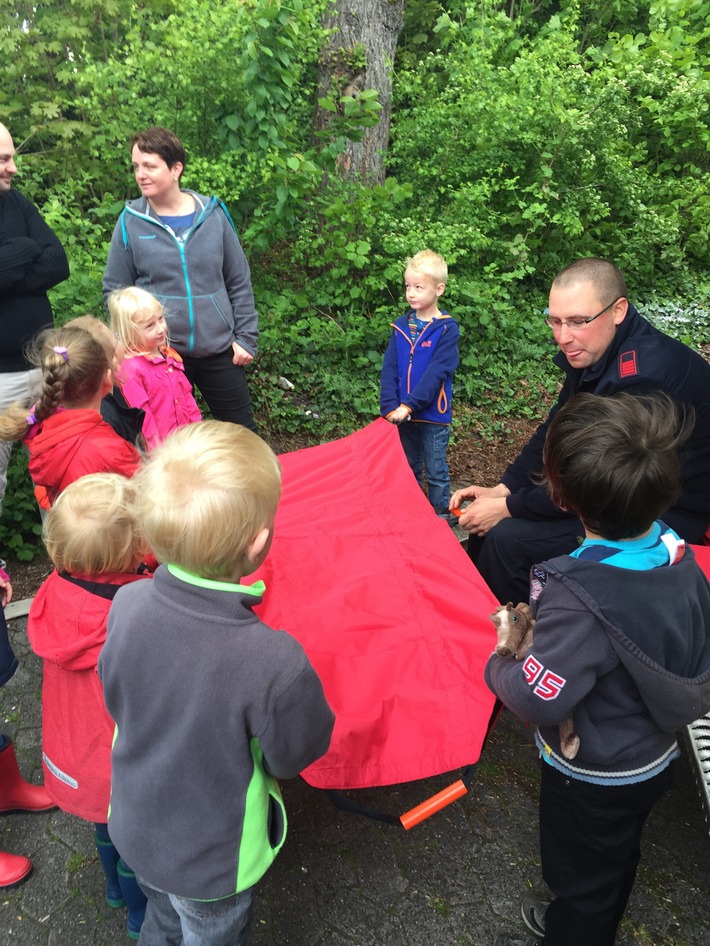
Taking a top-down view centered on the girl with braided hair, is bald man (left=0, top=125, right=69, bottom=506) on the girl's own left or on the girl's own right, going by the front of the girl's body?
on the girl's own left

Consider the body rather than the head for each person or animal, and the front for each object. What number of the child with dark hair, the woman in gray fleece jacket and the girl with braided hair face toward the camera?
1

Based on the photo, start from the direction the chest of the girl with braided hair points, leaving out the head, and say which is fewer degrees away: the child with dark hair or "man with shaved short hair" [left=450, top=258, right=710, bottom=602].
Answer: the man with shaved short hair

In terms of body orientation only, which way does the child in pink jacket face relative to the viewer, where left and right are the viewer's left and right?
facing the viewer and to the right of the viewer

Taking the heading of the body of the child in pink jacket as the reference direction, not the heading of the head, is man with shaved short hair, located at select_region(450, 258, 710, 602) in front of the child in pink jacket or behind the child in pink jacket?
in front

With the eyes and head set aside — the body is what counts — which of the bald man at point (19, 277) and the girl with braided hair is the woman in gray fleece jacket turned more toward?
the girl with braided hair

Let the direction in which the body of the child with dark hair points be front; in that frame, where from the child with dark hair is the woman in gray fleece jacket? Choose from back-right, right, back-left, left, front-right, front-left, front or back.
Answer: front

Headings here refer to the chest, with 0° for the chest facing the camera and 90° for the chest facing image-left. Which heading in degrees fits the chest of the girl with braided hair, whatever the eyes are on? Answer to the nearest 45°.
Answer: approximately 225°

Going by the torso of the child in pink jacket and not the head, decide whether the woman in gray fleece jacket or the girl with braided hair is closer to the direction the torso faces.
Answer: the girl with braided hair

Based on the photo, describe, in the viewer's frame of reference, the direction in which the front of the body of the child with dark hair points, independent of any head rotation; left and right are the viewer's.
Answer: facing away from the viewer and to the left of the viewer

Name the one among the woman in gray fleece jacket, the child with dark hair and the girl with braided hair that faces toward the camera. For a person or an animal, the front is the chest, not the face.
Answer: the woman in gray fleece jacket

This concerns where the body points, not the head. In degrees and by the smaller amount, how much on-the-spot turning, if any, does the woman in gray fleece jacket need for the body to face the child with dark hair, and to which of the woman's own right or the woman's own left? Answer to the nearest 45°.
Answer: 0° — they already face them

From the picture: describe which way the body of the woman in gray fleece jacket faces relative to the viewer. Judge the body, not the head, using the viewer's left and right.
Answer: facing the viewer

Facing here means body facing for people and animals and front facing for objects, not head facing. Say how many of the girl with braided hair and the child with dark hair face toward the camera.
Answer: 0
